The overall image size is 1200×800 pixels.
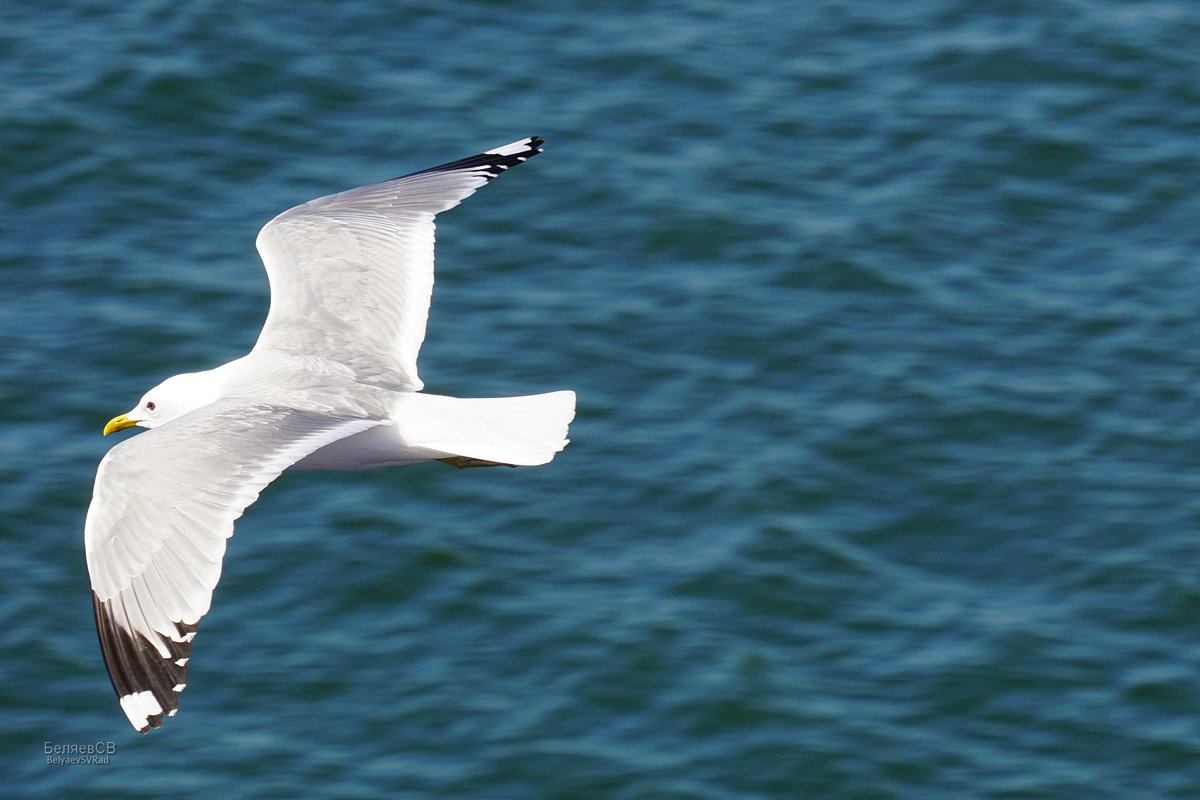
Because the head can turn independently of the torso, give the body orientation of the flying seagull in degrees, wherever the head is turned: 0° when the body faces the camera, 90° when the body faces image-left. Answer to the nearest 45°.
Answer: approximately 90°
